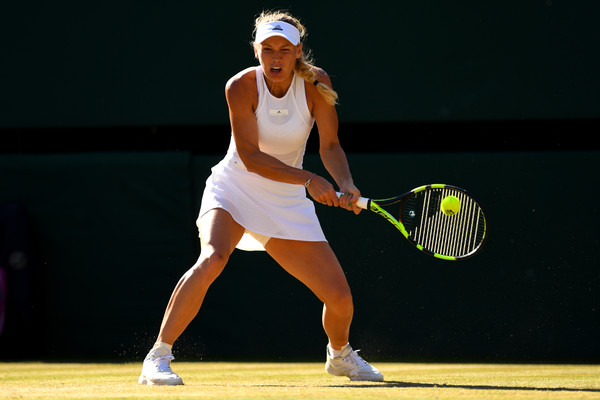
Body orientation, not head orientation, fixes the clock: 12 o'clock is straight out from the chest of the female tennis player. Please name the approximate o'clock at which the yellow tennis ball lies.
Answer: The yellow tennis ball is roughly at 9 o'clock from the female tennis player.

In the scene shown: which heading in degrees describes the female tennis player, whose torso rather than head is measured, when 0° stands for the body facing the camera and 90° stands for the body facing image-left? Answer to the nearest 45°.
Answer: approximately 0°
